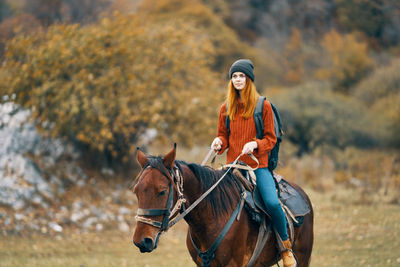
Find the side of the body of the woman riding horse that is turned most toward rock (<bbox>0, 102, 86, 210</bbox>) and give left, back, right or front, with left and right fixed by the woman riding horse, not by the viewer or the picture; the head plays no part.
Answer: right

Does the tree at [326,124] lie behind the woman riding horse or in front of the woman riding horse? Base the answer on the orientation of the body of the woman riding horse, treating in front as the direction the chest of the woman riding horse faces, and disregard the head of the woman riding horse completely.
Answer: behind

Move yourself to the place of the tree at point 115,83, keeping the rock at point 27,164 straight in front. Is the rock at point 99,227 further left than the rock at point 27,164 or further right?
left

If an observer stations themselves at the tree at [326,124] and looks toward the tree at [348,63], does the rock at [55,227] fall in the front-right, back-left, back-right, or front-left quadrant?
back-left

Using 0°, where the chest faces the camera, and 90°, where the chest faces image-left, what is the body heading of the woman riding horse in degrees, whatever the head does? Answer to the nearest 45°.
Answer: approximately 45°
